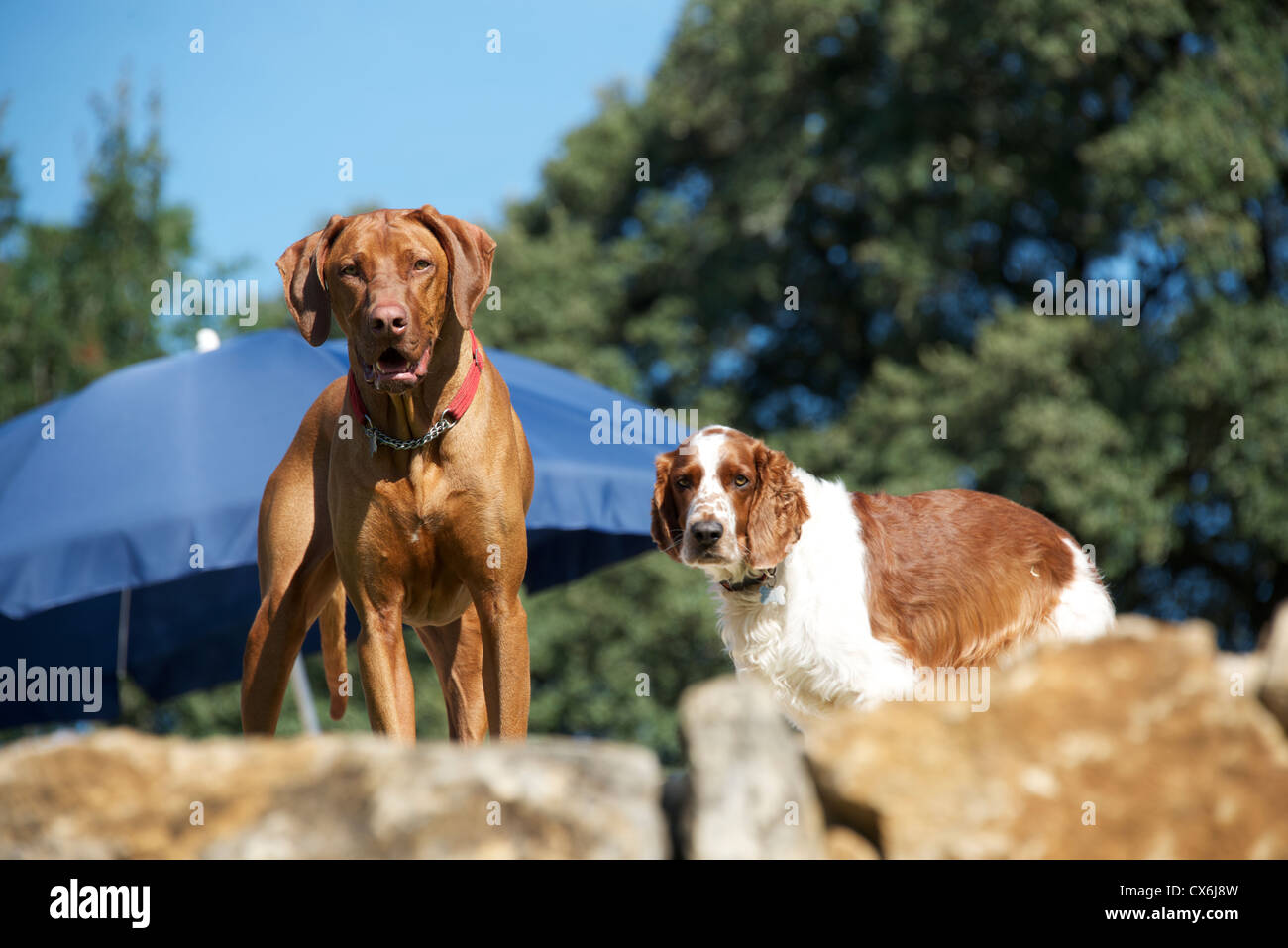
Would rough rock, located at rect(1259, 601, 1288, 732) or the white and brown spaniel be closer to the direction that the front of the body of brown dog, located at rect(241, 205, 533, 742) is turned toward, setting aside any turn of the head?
the rough rock

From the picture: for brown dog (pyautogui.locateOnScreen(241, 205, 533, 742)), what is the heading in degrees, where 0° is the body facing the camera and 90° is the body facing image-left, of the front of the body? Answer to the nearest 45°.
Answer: approximately 0°

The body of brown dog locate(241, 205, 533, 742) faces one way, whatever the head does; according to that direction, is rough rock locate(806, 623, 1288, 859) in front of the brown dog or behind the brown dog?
in front

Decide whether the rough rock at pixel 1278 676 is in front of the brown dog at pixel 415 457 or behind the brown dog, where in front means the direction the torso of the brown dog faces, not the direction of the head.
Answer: in front

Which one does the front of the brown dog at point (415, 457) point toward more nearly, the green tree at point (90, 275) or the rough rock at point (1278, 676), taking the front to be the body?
the rough rock

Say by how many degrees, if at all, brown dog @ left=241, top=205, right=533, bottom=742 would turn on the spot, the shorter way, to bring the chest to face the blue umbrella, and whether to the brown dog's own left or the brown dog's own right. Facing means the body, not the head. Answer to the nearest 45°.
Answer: approximately 180°

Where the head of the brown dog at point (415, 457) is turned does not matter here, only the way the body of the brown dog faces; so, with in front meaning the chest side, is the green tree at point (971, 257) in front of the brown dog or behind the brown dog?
behind
